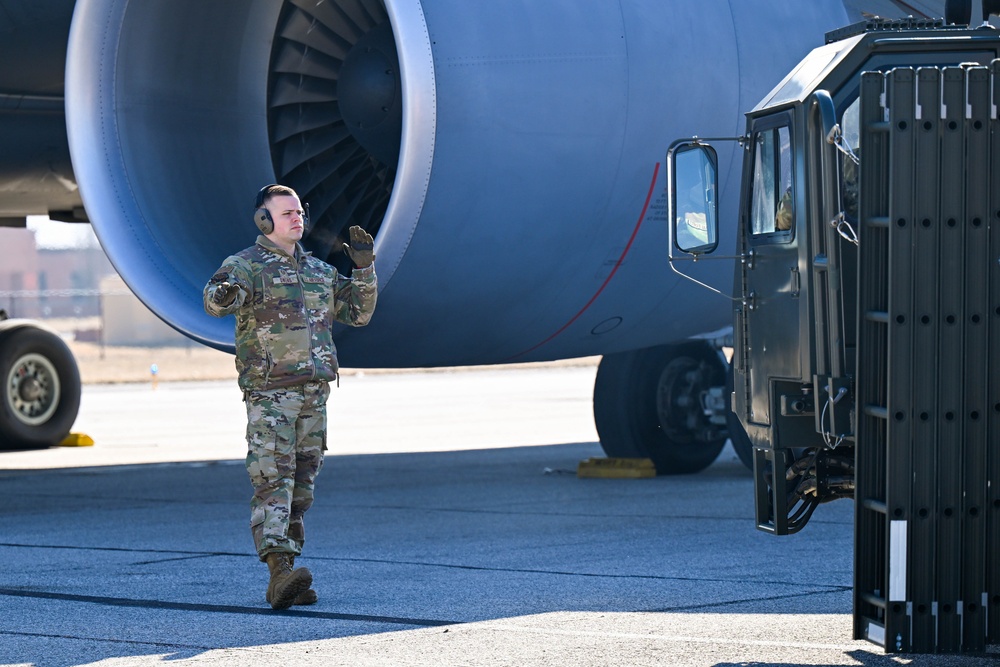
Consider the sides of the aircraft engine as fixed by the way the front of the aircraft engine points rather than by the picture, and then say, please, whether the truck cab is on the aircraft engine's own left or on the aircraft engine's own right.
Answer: on the aircraft engine's own left

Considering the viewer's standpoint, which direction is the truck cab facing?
facing away from the viewer and to the left of the viewer

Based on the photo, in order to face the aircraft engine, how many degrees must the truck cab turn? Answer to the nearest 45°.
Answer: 0° — it already faces it

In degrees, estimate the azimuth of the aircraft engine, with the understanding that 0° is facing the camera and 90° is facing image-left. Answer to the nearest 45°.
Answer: approximately 45°

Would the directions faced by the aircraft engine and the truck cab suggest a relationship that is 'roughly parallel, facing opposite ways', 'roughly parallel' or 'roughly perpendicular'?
roughly perpendicular
